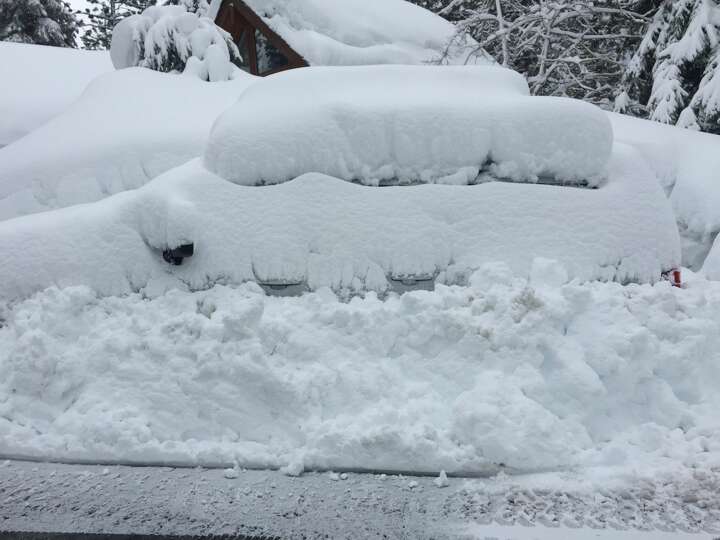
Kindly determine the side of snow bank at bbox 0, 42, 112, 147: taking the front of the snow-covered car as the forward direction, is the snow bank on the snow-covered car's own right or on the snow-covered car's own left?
on the snow-covered car's own right

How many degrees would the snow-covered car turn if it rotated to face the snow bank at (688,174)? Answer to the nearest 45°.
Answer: approximately 135° to its right

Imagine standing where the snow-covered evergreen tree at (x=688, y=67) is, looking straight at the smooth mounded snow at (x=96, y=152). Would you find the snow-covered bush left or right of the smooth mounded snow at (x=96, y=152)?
right

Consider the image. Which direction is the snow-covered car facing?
to the viewer's left

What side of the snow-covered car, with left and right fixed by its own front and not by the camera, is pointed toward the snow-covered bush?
right

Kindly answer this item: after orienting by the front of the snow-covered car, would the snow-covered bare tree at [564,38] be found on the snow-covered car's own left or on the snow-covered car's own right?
on the snow-covered car's own right

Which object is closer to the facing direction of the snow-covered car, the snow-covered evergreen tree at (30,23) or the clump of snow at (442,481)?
the snow-covered evergreen tree

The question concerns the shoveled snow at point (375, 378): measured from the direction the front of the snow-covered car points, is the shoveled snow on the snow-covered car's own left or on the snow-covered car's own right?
on the snow-covered car's own left

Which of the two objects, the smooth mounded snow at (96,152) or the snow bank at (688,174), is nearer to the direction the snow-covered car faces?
the smooth mounded snow

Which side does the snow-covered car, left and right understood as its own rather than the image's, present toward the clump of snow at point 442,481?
left
